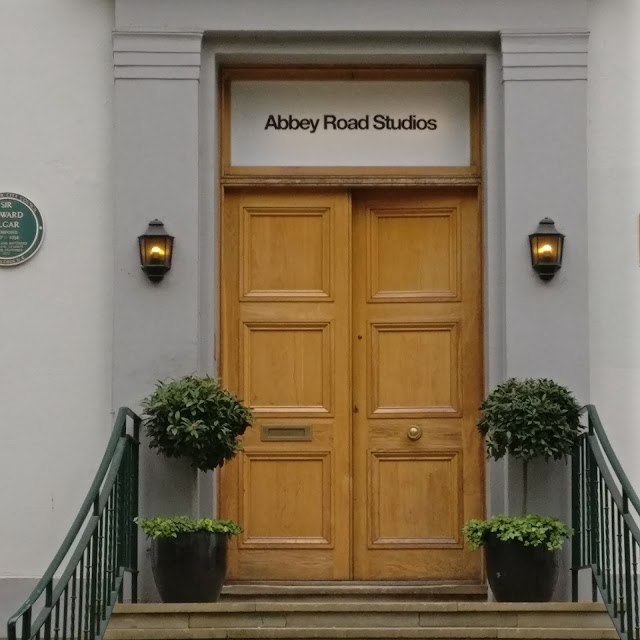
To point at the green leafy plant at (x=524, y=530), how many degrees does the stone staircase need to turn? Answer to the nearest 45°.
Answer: approximately 90° to its left

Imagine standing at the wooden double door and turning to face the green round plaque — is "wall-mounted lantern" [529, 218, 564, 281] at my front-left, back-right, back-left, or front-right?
back-left

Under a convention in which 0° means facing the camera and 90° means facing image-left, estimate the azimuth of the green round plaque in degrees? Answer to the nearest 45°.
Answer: approximately 0°

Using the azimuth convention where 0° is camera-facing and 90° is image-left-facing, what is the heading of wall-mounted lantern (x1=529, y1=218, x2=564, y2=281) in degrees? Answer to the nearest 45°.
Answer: approximately 0°

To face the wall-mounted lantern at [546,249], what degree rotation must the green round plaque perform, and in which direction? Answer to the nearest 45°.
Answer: approximately 90° to its left

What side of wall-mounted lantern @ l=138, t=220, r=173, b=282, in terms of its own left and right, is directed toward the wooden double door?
left

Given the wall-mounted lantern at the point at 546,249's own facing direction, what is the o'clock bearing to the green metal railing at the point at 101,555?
The green metal railing is roughly at 2 o'clock from the wall-mounted lantern.
